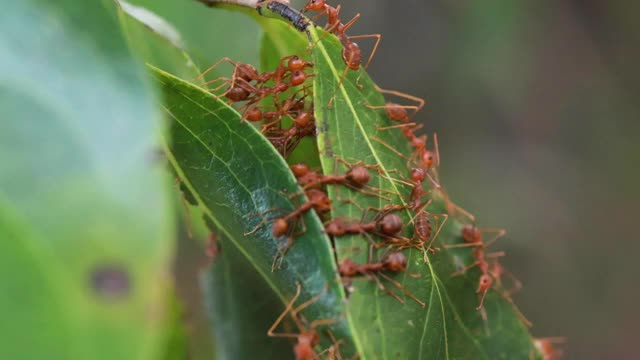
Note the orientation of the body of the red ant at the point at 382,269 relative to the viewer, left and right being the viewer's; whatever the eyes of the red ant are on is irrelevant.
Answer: facing to the left of the viewer

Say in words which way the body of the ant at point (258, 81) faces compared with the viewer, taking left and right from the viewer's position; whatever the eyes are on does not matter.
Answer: facing to the right of the viewer

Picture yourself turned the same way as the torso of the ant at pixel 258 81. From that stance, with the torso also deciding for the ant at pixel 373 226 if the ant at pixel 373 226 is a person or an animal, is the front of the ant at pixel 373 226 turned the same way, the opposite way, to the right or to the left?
the opposite way

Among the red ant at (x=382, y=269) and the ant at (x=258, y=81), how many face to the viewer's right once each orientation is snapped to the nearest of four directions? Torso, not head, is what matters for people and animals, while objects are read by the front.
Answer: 1

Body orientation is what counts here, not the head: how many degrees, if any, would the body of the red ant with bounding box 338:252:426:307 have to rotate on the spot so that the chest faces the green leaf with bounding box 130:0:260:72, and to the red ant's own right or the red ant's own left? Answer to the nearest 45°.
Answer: approximately 45° to the red ant's own right

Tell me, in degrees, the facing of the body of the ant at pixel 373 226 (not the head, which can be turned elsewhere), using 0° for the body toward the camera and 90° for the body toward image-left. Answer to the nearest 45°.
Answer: approximately 90°

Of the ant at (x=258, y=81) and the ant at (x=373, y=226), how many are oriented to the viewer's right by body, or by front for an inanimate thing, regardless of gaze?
1
